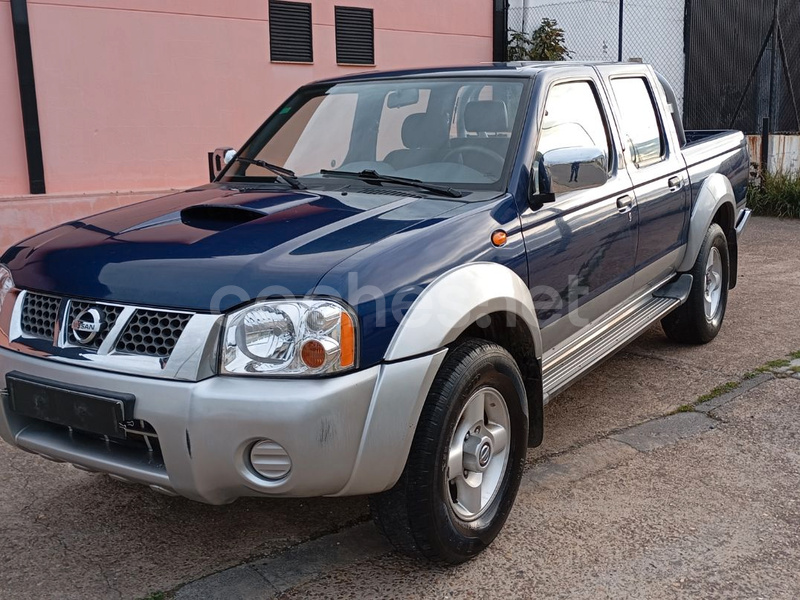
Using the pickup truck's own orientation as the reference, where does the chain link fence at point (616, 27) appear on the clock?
The chain link fence is roughly at 5 o'clock from the pickup truck.

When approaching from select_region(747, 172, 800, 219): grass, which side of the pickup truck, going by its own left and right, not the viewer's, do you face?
back

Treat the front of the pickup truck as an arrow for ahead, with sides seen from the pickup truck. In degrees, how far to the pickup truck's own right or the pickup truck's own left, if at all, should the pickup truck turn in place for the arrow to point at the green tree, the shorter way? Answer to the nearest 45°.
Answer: approximately 135° to the pickup truck's own right

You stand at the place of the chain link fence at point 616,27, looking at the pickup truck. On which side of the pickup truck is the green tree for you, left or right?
right

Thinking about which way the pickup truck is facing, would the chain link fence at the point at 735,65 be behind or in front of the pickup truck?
behind

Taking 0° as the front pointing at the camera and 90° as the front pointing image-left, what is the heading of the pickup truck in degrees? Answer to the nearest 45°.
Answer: approximately 45°
